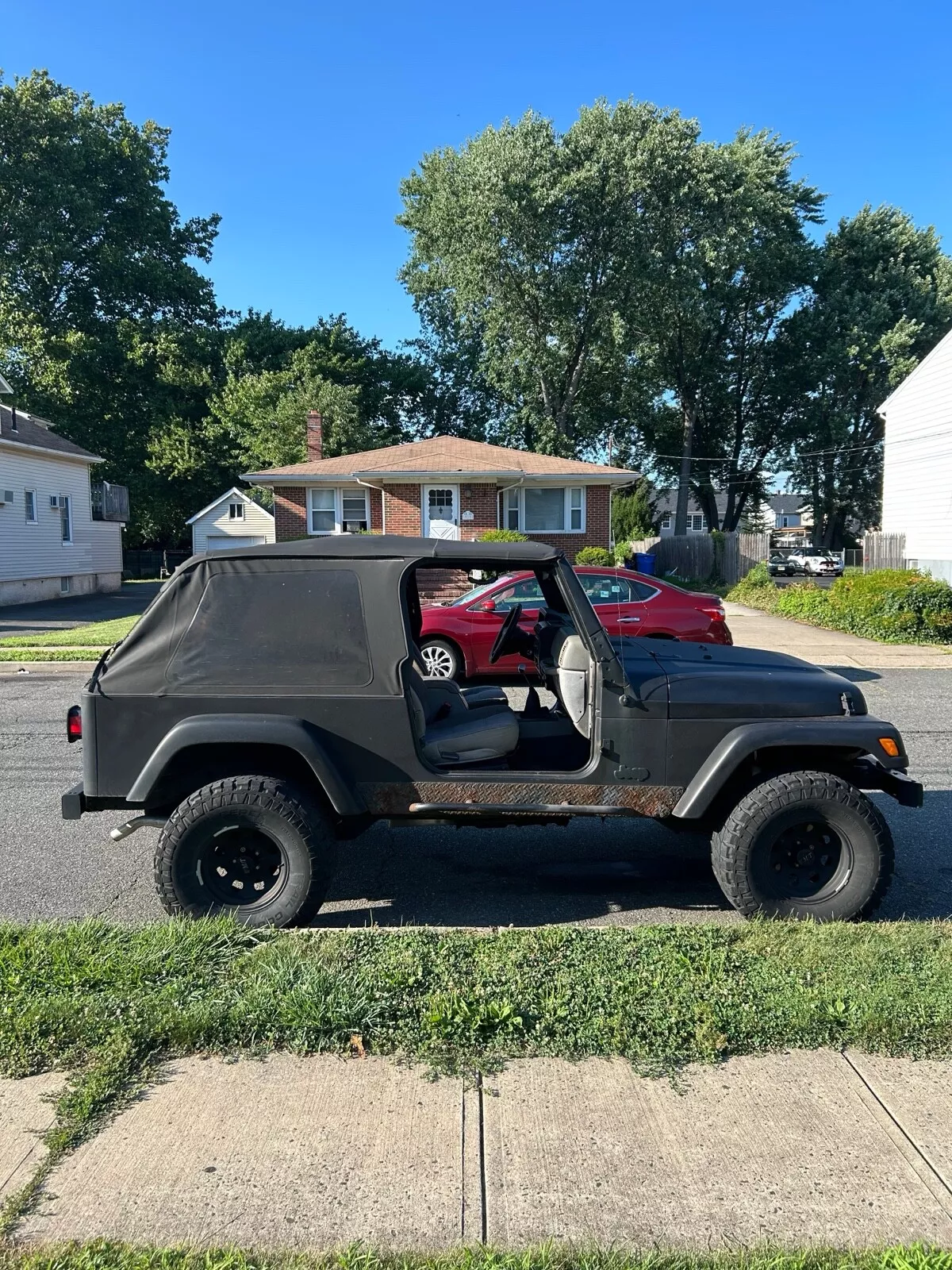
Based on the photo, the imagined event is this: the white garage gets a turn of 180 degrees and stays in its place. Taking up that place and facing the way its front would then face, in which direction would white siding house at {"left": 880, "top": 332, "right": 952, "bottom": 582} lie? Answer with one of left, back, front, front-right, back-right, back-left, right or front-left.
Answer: back-right

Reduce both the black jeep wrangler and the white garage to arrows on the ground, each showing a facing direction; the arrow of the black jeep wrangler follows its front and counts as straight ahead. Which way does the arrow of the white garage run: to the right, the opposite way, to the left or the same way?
to the right

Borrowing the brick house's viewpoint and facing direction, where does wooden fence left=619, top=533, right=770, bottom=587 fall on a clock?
The wooden fence is roughly at 8 o'clock from the brick house.

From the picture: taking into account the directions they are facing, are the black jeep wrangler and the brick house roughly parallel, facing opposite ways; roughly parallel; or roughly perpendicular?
roughly perpendicular

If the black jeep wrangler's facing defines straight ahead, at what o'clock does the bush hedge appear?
The bush hedge is roughly at 10 o'clock from the black jeep wrangler.

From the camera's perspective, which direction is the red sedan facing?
to the viewer's left

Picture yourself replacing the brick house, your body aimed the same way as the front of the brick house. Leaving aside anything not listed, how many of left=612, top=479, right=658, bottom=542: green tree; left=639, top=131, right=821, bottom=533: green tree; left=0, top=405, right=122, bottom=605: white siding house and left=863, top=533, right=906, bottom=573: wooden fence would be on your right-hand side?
1

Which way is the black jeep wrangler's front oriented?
to the viewer's right

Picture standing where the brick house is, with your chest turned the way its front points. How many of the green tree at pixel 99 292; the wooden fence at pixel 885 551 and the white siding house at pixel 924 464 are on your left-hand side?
2

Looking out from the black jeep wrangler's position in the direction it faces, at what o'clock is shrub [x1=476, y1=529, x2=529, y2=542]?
The shrub is roughly at 9 o'clock from the black jeep wrangler.

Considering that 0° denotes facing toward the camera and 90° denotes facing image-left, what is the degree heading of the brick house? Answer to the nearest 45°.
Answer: approximately 0°

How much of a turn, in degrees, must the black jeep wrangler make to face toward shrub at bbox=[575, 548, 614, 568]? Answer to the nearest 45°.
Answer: approximately 90° to its left

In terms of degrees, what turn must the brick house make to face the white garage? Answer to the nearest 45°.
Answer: approximately 135° to its right

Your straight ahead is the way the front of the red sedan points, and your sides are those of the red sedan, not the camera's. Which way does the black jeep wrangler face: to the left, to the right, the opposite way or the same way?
the opposite way

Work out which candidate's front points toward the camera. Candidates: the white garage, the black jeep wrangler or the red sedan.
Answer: the white garage

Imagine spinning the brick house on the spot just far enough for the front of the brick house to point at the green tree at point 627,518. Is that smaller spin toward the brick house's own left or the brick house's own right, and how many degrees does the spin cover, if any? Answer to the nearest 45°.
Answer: approximately 135° to the brick house's own left

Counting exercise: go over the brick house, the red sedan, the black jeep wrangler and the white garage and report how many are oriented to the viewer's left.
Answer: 1
